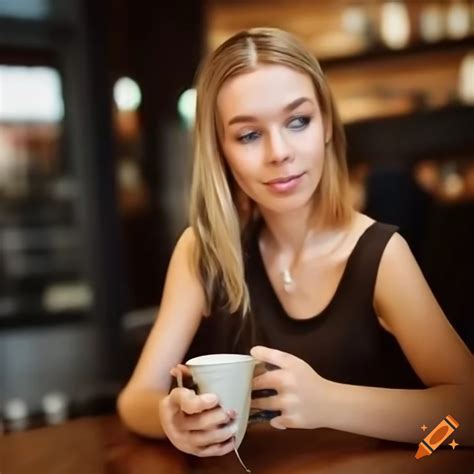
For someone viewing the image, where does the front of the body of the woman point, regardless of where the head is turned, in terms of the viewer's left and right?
facing the viewer

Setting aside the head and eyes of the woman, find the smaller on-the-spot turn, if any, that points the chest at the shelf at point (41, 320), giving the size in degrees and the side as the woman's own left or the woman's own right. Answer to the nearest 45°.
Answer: approximately 135° to the woman's own right
